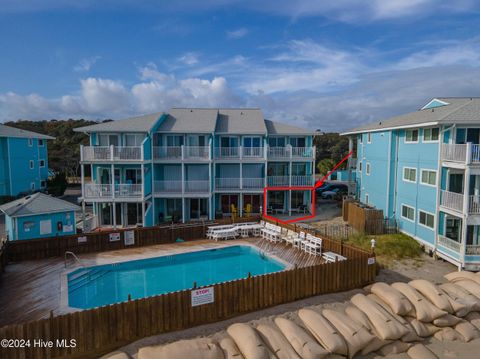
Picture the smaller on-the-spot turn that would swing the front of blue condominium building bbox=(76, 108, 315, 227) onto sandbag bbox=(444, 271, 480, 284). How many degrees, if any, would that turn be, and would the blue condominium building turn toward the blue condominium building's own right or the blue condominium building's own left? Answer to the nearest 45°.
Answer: approximately 45° to the blue condominium building's own left

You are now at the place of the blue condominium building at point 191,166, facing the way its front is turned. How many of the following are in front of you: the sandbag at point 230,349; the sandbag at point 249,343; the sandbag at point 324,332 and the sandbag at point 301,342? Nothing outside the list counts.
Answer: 4

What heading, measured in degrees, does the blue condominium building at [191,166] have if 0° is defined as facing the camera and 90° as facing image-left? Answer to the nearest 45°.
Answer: approximately 0°

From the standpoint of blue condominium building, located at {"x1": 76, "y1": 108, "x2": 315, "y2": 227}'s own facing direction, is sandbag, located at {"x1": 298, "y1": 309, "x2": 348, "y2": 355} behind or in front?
in front

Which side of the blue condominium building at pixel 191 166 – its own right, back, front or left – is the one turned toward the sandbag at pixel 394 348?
front

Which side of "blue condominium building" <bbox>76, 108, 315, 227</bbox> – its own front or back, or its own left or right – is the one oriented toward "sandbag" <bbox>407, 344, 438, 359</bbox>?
front

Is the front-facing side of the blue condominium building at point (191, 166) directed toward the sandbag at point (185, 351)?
yes

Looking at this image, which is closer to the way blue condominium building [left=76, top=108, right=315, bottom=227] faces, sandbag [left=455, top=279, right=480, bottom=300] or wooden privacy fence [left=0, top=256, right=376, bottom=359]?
the wooden privacy fence

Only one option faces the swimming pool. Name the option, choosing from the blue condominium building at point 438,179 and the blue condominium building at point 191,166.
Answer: the blue condominium building at point 191,166

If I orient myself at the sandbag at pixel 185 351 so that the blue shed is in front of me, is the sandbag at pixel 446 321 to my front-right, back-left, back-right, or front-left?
back-right

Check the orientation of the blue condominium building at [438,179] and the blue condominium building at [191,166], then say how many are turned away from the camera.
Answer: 0

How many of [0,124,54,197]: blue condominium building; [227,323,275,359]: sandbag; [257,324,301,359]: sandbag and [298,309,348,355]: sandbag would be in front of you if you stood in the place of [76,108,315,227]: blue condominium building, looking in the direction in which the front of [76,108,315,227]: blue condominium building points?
3
